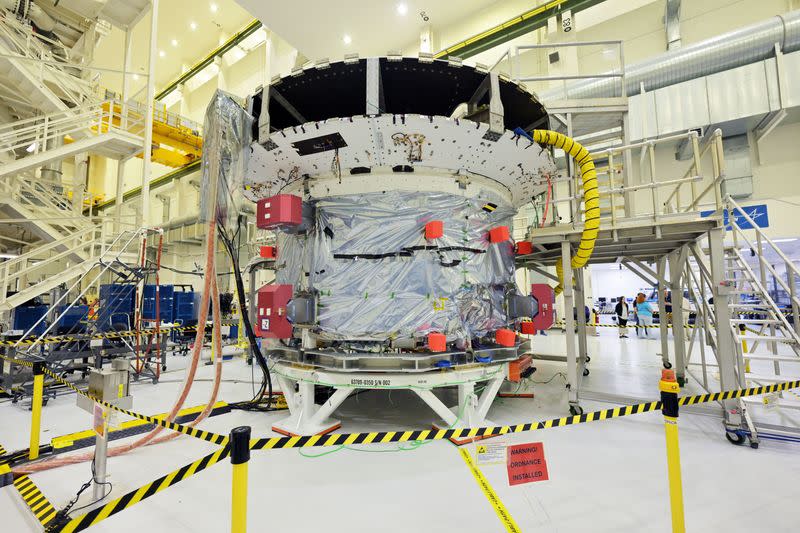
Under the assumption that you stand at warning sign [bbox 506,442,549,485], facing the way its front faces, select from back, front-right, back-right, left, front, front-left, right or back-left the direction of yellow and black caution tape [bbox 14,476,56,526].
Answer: right

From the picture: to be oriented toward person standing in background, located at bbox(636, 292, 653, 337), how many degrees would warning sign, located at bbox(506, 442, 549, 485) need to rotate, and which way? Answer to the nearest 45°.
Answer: approximately 180°

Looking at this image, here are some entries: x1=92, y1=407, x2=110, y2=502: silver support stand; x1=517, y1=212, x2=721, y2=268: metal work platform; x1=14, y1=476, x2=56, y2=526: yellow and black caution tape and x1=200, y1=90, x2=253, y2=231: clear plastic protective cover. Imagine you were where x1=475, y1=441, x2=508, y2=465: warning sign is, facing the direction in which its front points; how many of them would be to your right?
3

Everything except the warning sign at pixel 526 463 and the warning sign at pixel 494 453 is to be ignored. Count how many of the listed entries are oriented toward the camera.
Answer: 2

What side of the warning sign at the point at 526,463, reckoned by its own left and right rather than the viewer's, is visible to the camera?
front

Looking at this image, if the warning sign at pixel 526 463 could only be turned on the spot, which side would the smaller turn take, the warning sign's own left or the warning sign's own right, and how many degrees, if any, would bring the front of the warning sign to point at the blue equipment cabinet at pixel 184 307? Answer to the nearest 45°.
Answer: approximately 135° to the warning sign's own right

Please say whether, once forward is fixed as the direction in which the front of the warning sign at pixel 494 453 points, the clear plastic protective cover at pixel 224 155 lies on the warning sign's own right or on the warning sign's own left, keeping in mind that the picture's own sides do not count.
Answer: on the warning sign's own right

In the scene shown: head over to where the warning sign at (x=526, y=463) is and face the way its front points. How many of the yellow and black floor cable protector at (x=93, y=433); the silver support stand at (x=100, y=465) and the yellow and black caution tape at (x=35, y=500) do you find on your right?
3

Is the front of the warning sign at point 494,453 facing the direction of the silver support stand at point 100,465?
no

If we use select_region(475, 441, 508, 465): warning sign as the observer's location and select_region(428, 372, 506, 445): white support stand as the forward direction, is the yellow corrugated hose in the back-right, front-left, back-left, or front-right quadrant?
front-right

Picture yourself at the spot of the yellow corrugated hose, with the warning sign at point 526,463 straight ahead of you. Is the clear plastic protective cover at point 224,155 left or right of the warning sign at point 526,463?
right

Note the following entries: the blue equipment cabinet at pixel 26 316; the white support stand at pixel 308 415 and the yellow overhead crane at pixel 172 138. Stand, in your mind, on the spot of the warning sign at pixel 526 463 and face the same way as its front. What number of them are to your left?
0

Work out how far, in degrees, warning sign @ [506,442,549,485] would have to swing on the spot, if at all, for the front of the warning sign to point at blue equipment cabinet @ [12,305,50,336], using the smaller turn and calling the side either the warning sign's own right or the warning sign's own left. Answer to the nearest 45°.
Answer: approximately 90° to the warning sign's own right

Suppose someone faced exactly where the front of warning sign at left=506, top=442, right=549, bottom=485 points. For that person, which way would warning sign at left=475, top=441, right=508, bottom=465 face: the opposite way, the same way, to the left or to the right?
the same way

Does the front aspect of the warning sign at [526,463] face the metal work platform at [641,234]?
no

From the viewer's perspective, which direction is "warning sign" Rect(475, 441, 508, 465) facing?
toward the camera

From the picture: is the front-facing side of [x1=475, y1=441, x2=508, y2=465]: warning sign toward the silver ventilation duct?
no
